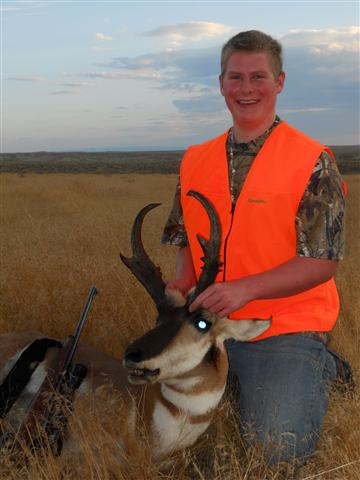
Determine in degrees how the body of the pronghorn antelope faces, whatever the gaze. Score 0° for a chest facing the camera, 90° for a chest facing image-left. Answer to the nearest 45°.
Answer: approximately 315°

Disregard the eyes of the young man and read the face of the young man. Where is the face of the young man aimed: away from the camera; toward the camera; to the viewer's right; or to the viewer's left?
toward the camera

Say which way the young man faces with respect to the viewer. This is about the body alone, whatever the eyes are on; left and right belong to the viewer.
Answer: facing the viewer and to the left of the viewer
